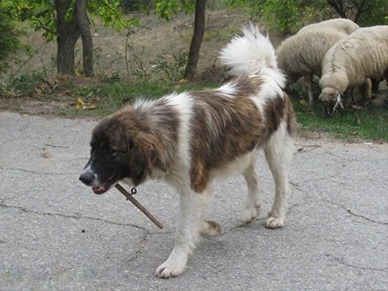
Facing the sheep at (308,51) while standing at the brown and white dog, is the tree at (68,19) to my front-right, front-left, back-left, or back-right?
front-left

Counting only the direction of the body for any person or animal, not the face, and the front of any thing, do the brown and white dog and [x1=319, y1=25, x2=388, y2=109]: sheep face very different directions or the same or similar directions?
same or similar directions

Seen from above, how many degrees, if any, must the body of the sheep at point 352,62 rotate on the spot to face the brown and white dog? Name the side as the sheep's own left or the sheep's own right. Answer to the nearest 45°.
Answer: approximately 45° to the sheep's own left

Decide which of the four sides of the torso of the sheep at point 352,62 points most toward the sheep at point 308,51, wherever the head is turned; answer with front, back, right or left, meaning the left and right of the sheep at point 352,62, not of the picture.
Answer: right

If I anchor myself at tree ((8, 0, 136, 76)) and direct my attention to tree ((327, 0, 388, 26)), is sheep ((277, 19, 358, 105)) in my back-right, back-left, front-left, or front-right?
front-right

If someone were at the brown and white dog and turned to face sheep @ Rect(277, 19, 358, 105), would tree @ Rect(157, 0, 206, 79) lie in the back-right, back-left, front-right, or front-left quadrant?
front-left

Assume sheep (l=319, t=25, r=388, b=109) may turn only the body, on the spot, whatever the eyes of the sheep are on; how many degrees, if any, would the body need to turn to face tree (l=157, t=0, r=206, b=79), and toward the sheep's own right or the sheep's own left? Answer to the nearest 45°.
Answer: approximately 90° to the sheep's own right

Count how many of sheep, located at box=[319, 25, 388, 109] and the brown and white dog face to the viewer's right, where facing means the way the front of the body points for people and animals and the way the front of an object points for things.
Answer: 0

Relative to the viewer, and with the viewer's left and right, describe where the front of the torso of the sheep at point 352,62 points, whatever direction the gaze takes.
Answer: facing the viewer and to the left of the viewer

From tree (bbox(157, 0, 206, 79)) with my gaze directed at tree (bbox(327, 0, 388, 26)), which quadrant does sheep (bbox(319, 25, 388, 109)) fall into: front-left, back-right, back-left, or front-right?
front-right

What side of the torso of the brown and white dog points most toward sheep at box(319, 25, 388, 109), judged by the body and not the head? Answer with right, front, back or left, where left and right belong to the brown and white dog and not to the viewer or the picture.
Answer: back
